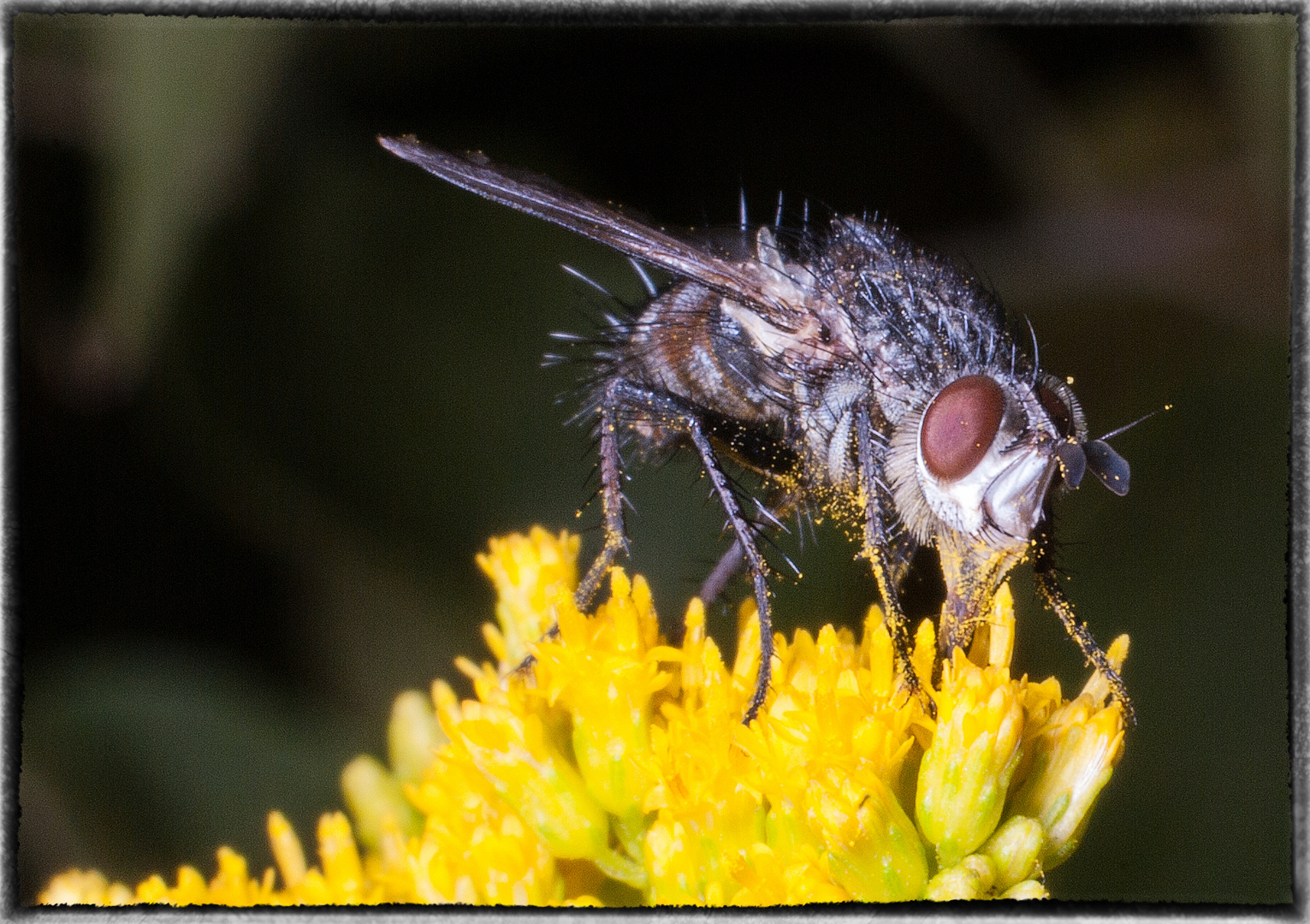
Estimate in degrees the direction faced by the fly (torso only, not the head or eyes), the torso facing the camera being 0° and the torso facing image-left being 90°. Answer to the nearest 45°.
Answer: approximately 315°
